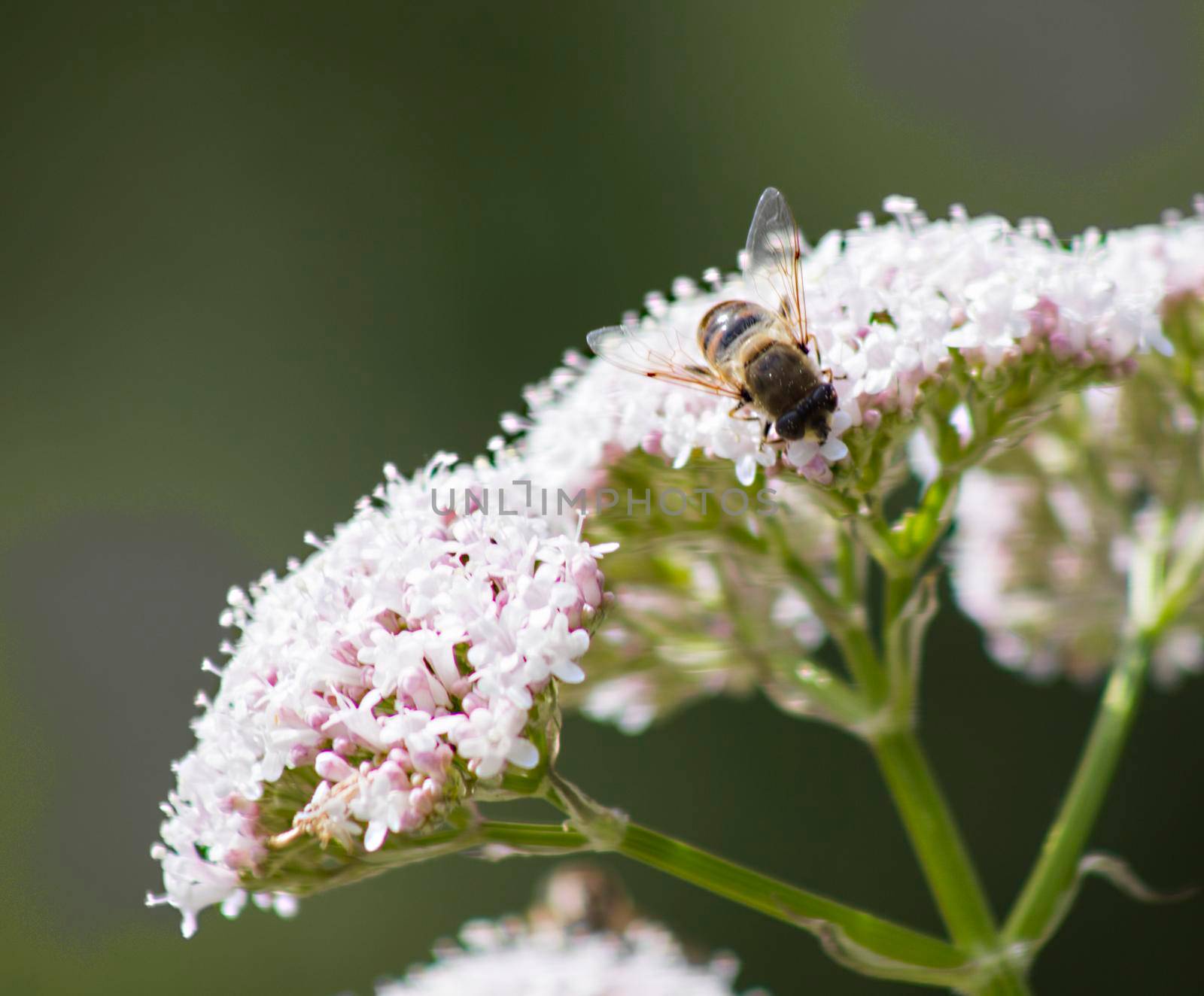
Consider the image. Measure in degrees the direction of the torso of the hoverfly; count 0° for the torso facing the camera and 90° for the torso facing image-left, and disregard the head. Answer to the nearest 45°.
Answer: approximately 315°
